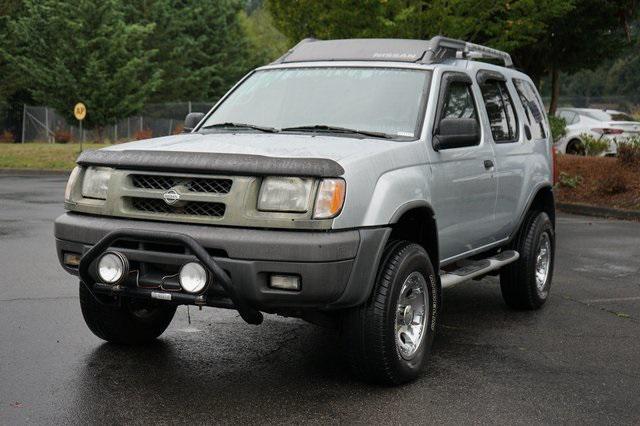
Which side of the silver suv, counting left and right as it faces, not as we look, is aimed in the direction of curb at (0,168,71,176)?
right

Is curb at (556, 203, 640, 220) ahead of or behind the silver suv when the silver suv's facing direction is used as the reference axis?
behind

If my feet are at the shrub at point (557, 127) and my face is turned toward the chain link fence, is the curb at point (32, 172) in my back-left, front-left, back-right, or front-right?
front-left

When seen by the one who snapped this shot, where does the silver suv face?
facing the viewer and to the left of the viewer

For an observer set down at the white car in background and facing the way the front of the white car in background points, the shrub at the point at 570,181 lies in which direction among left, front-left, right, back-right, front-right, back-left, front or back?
back-left

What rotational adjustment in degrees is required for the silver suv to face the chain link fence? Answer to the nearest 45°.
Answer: approximately 135° to its right

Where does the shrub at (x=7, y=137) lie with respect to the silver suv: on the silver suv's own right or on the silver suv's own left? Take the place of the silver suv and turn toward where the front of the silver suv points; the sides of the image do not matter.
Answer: on the silver suv's own right

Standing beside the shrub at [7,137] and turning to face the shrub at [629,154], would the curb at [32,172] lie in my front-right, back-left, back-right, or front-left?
front-right

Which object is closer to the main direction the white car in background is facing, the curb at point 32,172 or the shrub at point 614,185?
the curb

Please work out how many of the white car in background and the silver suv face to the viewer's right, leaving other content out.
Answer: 0

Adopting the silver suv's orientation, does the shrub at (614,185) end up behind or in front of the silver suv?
behind

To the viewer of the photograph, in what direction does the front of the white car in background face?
facing away from the viewer and to the left of the viewer

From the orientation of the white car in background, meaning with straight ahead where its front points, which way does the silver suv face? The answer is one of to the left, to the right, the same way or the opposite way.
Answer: to the left
